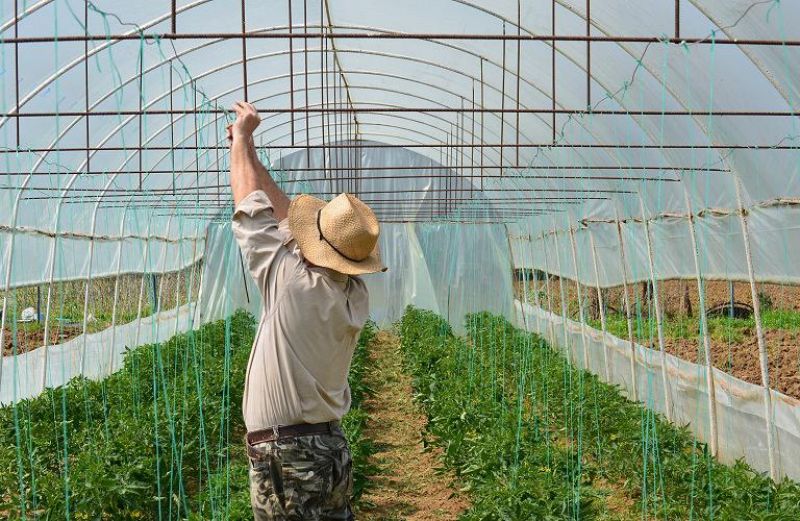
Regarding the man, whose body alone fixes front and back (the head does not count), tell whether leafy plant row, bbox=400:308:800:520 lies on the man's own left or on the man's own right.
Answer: on the man's own right

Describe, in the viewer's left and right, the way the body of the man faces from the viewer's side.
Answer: facing away from the viewer and to the left of the viewer

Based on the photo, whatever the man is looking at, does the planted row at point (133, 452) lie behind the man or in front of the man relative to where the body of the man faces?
in front
